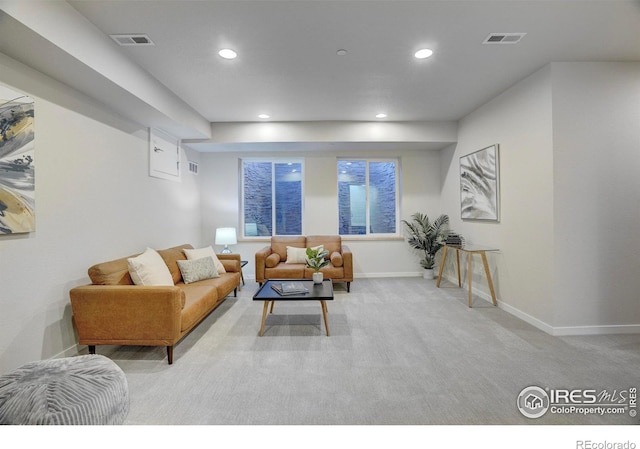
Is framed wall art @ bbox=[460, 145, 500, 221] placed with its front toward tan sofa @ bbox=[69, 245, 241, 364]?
yes

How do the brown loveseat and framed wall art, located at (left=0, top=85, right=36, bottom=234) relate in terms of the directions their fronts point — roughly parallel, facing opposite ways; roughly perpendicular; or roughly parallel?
roughly perpendicular

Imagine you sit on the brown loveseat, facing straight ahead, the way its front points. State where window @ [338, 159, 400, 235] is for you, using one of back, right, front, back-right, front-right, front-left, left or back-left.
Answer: back-left

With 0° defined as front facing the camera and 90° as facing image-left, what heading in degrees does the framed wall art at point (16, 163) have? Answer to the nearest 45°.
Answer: approximately 315°

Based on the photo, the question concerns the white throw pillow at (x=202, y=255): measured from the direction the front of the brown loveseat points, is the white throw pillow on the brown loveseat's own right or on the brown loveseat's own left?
on the brown loveseat's own right
